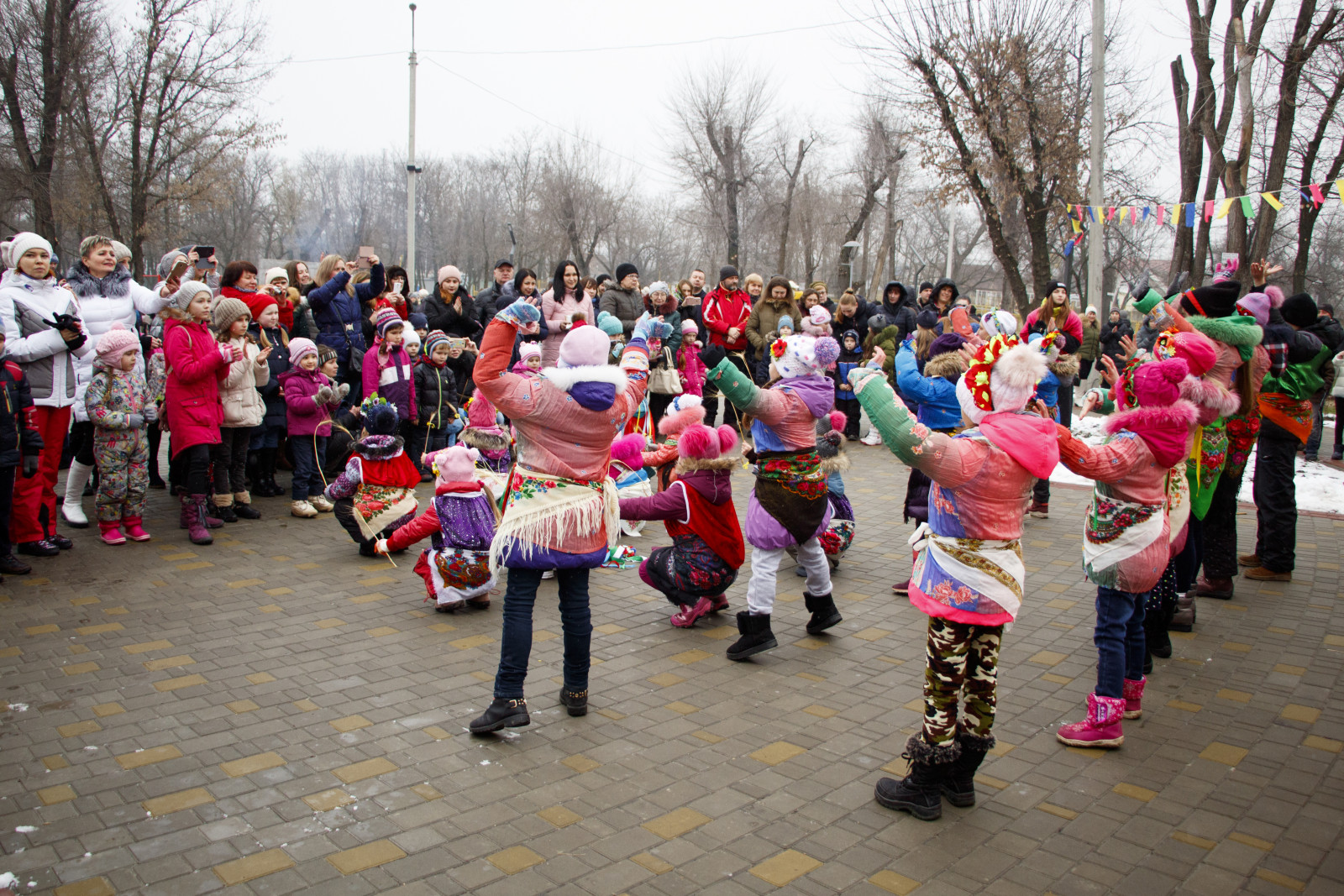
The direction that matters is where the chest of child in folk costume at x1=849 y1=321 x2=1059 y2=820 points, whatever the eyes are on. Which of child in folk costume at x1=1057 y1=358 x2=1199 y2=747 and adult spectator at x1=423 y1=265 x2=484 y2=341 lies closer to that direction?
the adult spectator

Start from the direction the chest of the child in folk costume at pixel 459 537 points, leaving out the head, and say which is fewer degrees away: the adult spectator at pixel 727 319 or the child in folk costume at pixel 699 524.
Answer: the adult spectator

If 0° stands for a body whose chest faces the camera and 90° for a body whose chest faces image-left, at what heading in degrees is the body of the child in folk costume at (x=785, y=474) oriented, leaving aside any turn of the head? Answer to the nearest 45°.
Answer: approximately 135°

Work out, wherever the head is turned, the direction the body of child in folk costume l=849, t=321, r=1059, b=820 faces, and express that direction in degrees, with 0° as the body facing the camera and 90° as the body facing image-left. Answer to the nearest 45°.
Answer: approximately 135°

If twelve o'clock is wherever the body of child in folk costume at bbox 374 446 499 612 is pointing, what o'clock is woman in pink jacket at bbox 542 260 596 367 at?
The woman in pink jacket is roughly at 2 o'clock from the child in folk costume.

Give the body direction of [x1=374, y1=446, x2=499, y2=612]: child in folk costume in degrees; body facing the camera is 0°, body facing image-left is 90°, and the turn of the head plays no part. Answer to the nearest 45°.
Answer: approximately 135°

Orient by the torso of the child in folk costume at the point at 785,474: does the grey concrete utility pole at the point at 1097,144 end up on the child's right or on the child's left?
on the child's right

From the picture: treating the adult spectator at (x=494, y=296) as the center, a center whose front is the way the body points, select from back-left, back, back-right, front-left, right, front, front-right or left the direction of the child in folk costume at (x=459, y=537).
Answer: front-right
